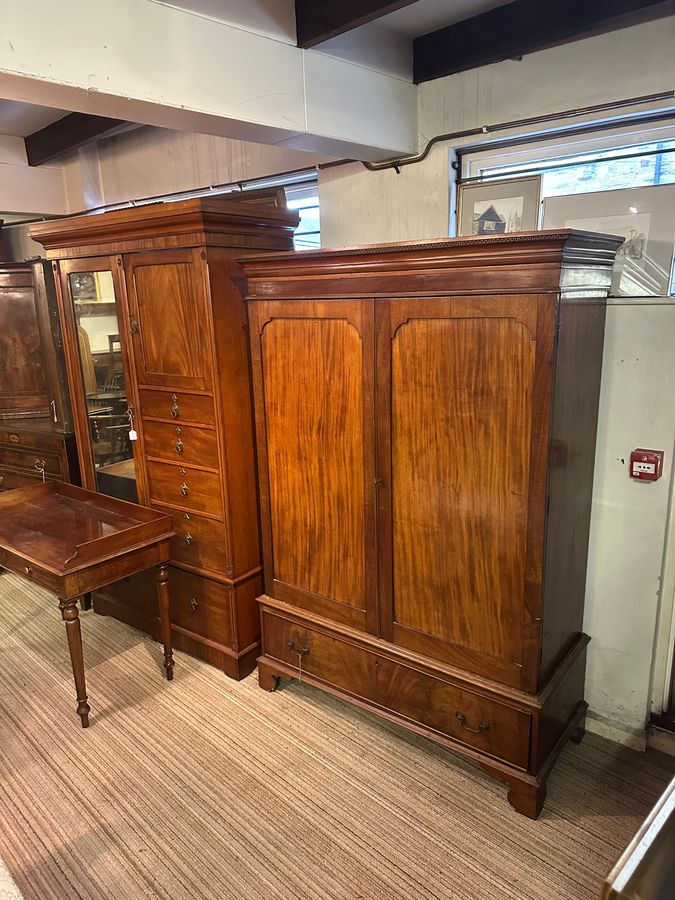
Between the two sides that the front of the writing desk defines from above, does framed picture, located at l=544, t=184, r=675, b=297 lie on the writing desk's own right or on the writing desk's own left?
on the writing desk's own left

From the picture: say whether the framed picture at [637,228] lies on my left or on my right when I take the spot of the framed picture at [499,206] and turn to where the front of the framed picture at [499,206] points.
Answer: on my left

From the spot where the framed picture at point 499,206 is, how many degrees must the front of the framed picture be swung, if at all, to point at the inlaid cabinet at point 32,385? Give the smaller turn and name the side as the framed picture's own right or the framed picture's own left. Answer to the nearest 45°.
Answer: approximately 45° to the framed picture's own right

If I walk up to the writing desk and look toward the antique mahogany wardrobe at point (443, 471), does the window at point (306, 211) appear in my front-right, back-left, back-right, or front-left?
front-left

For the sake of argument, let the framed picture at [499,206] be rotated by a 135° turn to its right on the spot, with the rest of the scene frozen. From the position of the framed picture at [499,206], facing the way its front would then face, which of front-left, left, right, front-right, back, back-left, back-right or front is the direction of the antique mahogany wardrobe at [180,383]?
left

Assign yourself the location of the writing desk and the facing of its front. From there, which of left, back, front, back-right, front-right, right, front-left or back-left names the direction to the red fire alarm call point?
left

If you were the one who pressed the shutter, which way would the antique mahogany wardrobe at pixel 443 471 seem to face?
facing the viewer and to the left of the viewer

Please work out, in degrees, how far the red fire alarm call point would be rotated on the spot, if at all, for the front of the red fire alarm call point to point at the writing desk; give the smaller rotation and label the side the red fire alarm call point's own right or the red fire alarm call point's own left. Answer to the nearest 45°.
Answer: approximately 45° to the red fire alarm call point's own right

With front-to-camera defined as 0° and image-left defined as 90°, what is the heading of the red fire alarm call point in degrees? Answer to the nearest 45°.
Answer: approximately 45°

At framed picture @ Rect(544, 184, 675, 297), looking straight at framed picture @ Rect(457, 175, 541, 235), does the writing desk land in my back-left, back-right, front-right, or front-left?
front-left

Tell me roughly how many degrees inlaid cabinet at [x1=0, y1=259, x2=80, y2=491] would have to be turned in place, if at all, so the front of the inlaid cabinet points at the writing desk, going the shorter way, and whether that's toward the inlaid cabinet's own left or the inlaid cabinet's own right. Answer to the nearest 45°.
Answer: approximately 45° to the inlaid cabinet's own left

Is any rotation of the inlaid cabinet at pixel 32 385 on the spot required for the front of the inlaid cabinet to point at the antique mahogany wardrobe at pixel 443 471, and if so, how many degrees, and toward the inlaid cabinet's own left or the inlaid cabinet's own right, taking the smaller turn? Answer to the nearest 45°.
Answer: approximately 90° to the inlaid cabinet's own left

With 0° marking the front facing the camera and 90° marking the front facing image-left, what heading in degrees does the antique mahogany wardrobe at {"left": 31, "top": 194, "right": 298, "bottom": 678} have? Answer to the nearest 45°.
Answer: approximately 45°
